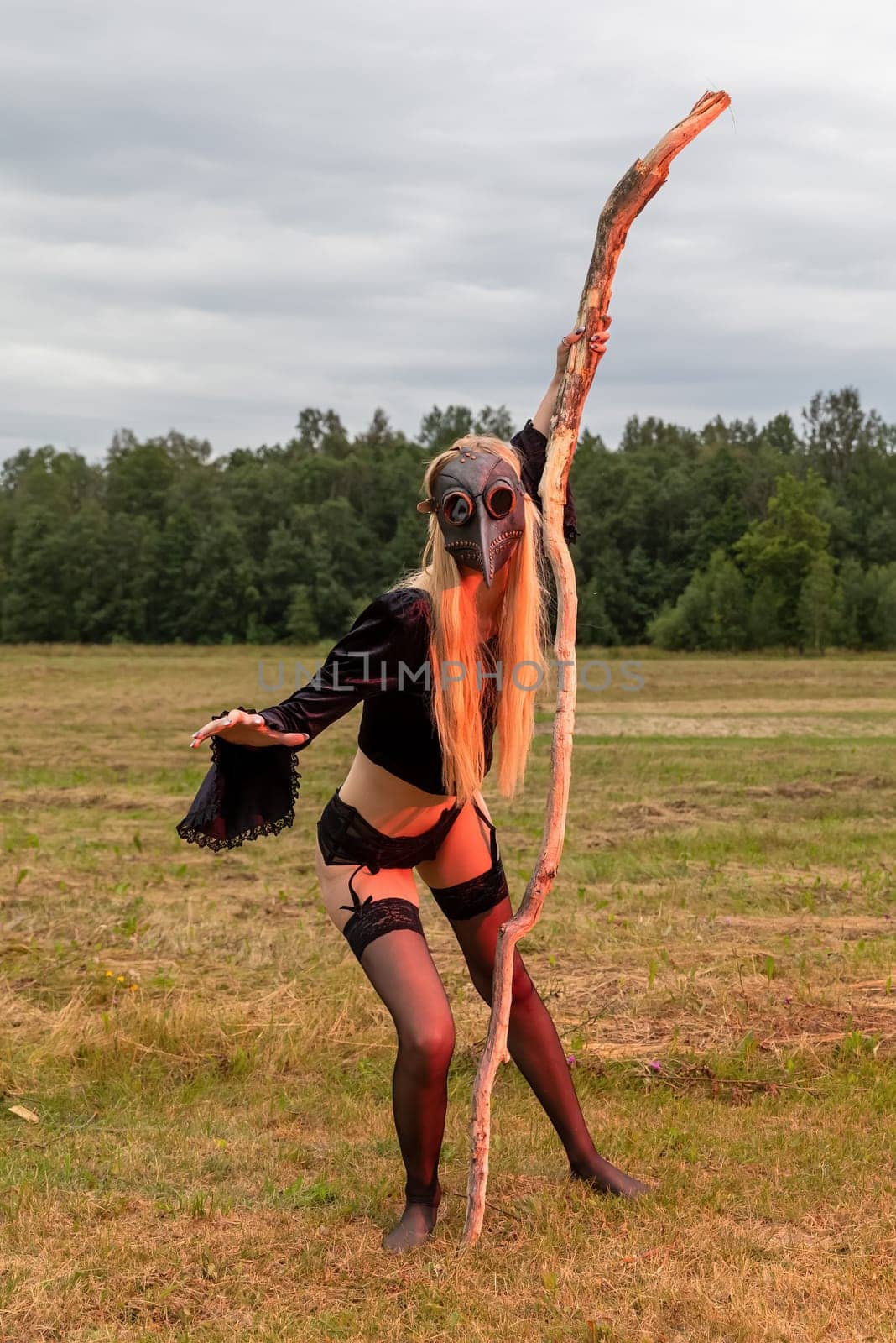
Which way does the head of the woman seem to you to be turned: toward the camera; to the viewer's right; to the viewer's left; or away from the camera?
toward the camera

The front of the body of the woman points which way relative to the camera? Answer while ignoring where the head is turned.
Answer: toward the camera
